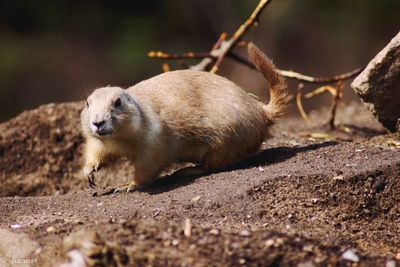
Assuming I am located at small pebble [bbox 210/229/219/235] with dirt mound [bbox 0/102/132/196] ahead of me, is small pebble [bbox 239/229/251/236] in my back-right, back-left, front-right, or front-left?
back-right

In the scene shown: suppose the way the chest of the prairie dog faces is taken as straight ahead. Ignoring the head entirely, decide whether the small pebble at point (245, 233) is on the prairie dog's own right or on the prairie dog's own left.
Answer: on the prairie dog's own left

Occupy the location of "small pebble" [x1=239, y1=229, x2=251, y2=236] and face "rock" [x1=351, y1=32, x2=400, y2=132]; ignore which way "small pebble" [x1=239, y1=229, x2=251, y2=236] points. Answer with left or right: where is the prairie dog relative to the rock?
left

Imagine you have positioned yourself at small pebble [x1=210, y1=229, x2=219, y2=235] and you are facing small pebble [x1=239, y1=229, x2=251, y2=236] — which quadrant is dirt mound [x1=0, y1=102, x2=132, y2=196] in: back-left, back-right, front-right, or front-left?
back-left

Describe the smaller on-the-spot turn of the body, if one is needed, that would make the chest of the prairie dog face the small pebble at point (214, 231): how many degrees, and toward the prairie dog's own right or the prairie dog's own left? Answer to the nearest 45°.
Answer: approximately 45° to the prairie dog's own left

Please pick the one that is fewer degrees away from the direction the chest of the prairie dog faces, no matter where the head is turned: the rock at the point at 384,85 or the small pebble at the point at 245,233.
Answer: the small pebble

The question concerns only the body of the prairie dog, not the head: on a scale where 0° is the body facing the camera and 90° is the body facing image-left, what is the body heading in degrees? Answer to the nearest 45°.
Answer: approximately 45°
